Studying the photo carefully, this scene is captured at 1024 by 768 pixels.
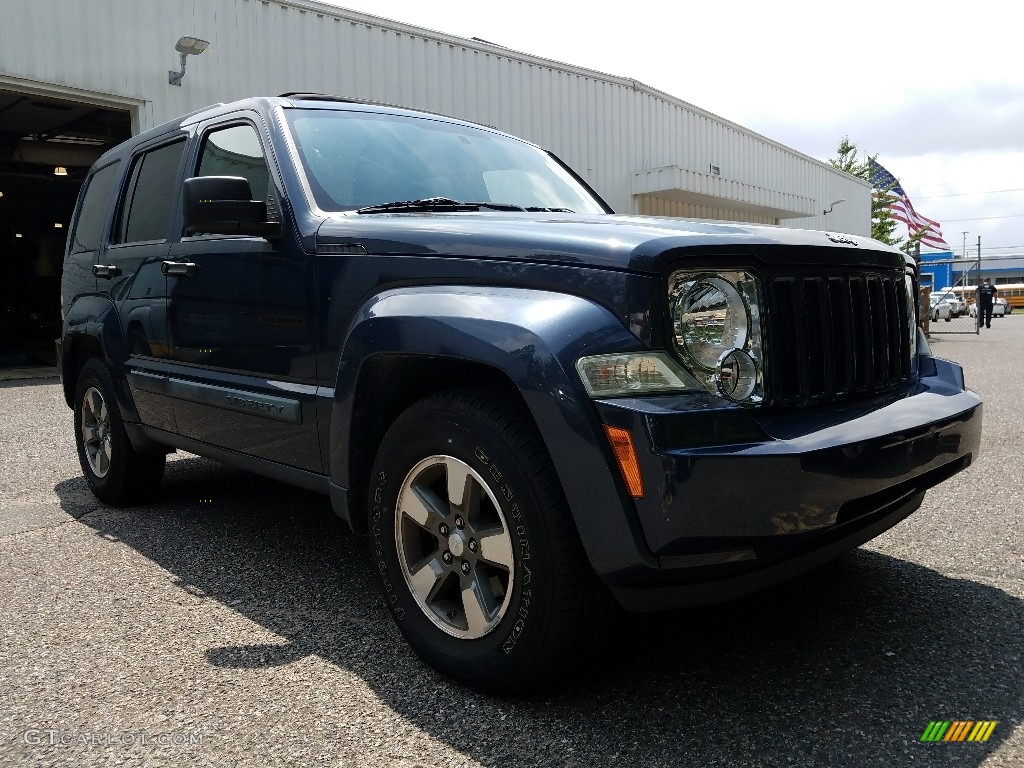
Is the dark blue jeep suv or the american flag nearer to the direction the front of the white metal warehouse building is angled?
the dark blue jeep suv

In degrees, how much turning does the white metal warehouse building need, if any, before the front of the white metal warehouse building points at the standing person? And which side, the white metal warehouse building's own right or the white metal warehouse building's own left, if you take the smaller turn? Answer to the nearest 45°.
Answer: approximately 90° to the white metal warehouse building's own left

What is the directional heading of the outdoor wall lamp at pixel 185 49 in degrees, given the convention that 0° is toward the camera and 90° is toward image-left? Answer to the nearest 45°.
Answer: approximately 315°

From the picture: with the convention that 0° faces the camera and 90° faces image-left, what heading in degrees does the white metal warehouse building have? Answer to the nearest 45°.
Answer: approximately 315°

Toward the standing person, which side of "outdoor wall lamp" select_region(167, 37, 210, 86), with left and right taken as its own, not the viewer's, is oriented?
left

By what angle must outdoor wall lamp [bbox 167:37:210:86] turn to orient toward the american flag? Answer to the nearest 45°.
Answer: approximately 90° to its left

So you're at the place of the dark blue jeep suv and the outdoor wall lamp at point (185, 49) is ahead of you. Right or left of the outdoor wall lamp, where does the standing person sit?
right
